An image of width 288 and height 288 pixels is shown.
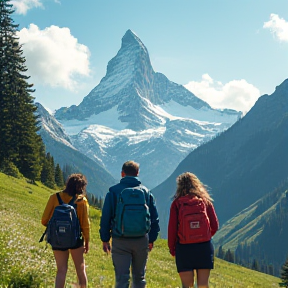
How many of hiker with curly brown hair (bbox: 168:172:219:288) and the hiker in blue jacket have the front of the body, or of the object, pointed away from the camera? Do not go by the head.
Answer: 2

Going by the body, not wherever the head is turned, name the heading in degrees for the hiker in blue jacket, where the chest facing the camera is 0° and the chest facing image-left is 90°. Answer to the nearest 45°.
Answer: approximately 180°

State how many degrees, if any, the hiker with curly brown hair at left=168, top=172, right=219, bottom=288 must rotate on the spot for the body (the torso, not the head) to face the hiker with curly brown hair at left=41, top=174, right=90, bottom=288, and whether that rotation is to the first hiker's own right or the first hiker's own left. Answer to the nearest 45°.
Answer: approximately 90° to the first hiker's own left

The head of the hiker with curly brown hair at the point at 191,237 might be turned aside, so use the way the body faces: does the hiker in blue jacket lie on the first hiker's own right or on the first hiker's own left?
on the first hiker's own left

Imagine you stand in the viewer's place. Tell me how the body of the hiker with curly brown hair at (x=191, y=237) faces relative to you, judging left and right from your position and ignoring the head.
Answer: facing away from the viewer
